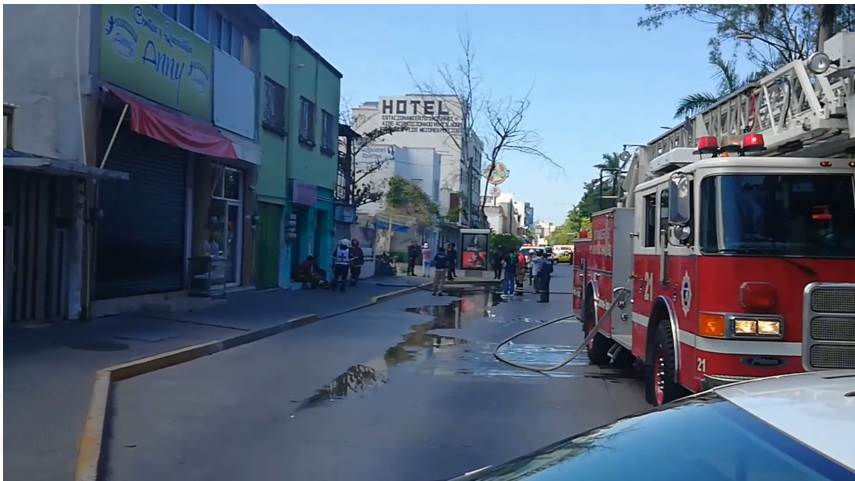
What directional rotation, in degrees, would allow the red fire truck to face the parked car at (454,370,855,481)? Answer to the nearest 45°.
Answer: approximately 45° to its right

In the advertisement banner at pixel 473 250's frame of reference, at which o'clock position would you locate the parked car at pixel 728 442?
The parked car is roughly at 12 o'clock from the advertisement banner.

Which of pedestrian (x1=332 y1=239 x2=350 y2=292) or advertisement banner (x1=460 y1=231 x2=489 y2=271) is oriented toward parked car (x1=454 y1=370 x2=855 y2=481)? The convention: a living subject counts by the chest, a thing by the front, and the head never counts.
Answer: the advertisement banner
